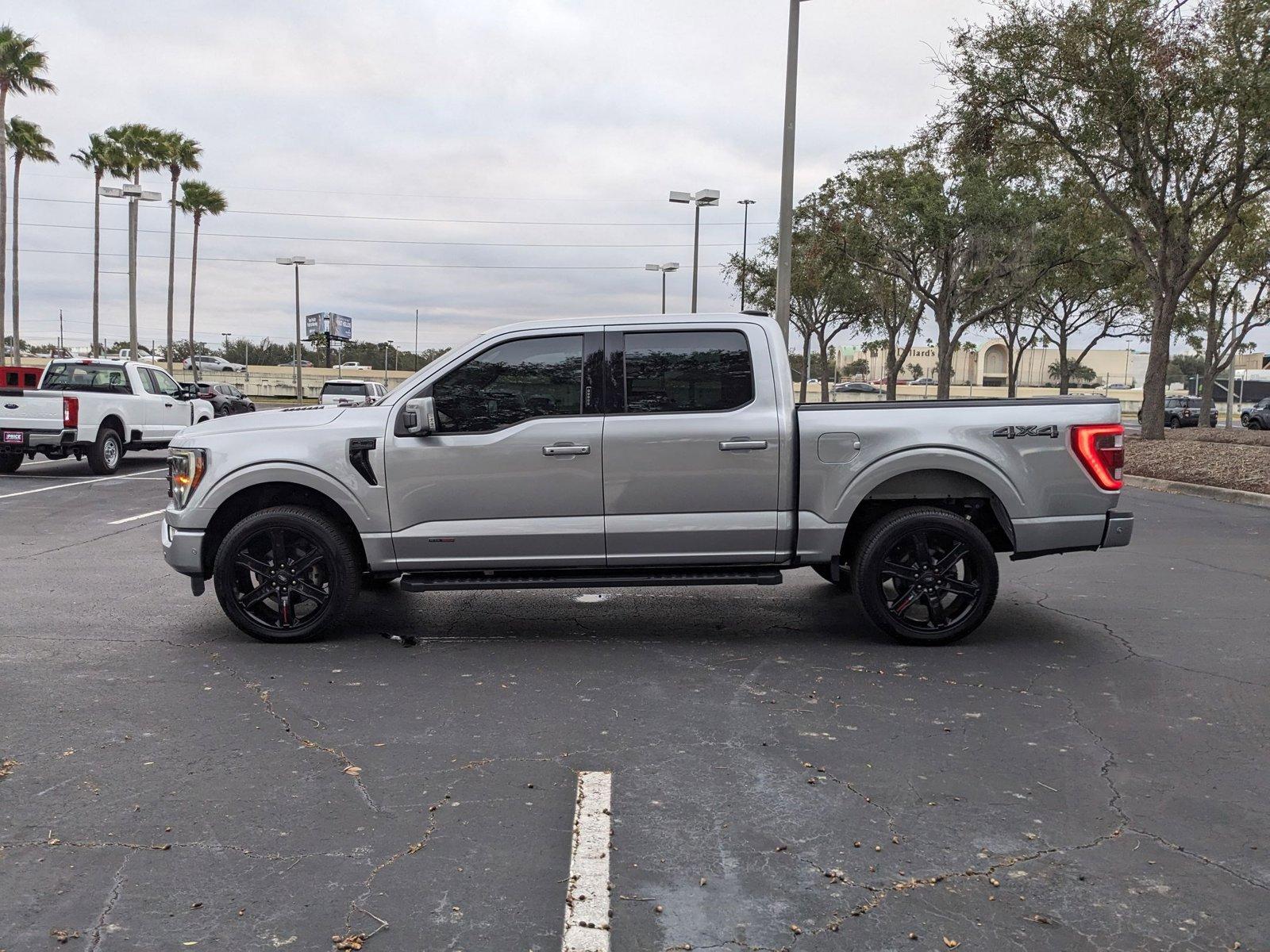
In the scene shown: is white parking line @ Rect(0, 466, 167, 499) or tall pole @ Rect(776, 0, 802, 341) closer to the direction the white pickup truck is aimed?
the tall pole

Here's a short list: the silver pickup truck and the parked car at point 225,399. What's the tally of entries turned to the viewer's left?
1

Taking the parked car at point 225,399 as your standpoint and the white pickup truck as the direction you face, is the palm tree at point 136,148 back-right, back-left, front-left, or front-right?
back-right

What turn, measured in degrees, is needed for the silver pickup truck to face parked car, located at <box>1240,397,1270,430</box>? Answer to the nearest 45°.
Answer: approximately 135° to its right

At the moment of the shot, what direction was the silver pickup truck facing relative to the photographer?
facing to the left of the viewer

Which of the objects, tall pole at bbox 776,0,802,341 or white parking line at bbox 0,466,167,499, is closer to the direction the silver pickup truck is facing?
the white parking line

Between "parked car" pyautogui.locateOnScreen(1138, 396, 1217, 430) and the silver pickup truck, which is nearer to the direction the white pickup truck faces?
the parked car
